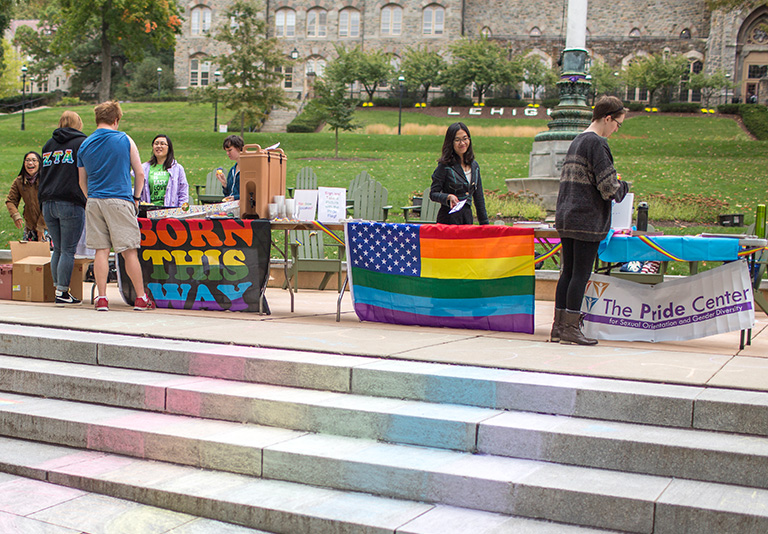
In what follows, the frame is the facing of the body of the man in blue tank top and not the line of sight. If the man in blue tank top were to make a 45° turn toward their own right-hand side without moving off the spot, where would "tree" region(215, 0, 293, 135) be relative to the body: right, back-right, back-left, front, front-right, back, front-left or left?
front-left

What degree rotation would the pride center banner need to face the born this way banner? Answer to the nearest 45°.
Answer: approximately 90° to its right

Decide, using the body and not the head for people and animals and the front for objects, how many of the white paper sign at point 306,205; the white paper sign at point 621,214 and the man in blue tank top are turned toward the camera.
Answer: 2

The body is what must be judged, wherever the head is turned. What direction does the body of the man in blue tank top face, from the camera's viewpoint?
away from the camera

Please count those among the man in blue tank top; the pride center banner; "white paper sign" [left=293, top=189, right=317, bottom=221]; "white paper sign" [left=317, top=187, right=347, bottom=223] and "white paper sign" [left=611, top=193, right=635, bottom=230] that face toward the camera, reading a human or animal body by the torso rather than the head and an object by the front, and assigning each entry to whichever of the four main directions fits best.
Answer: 4

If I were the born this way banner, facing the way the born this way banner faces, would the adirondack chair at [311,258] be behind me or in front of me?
behind

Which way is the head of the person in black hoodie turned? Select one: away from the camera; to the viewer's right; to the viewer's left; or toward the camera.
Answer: away from the camera

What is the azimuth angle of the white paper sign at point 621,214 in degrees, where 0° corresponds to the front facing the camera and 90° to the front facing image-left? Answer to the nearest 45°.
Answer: approximately 0°

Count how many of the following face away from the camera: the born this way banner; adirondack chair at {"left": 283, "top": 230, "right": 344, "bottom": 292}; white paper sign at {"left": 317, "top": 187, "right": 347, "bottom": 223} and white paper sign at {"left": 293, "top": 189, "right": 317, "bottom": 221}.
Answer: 0

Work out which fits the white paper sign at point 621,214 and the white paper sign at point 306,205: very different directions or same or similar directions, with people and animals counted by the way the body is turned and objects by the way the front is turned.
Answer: same or similar directions

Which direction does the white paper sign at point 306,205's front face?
toward the camera

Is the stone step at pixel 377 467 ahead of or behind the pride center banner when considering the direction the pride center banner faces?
ahead

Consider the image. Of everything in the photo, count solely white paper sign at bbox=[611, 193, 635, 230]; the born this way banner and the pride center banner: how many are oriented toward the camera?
3

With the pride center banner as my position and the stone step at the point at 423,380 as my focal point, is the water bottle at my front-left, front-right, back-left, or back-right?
back-right

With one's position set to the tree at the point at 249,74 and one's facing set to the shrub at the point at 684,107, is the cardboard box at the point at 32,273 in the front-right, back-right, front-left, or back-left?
back-right

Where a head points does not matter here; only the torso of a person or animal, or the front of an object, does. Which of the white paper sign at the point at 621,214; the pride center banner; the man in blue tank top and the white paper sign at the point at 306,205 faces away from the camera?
the man in blue tank top
